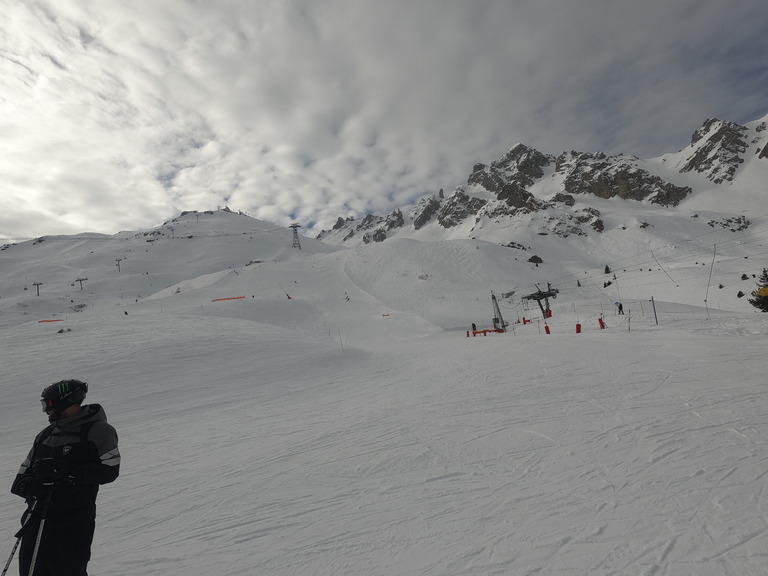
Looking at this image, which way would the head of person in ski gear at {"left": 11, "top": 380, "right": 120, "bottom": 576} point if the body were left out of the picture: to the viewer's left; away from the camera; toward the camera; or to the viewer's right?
to the viewer's left

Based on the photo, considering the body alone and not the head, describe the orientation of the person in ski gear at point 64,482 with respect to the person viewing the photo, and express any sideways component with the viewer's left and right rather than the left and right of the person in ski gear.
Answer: facing the viewer and to the left of the viewer
